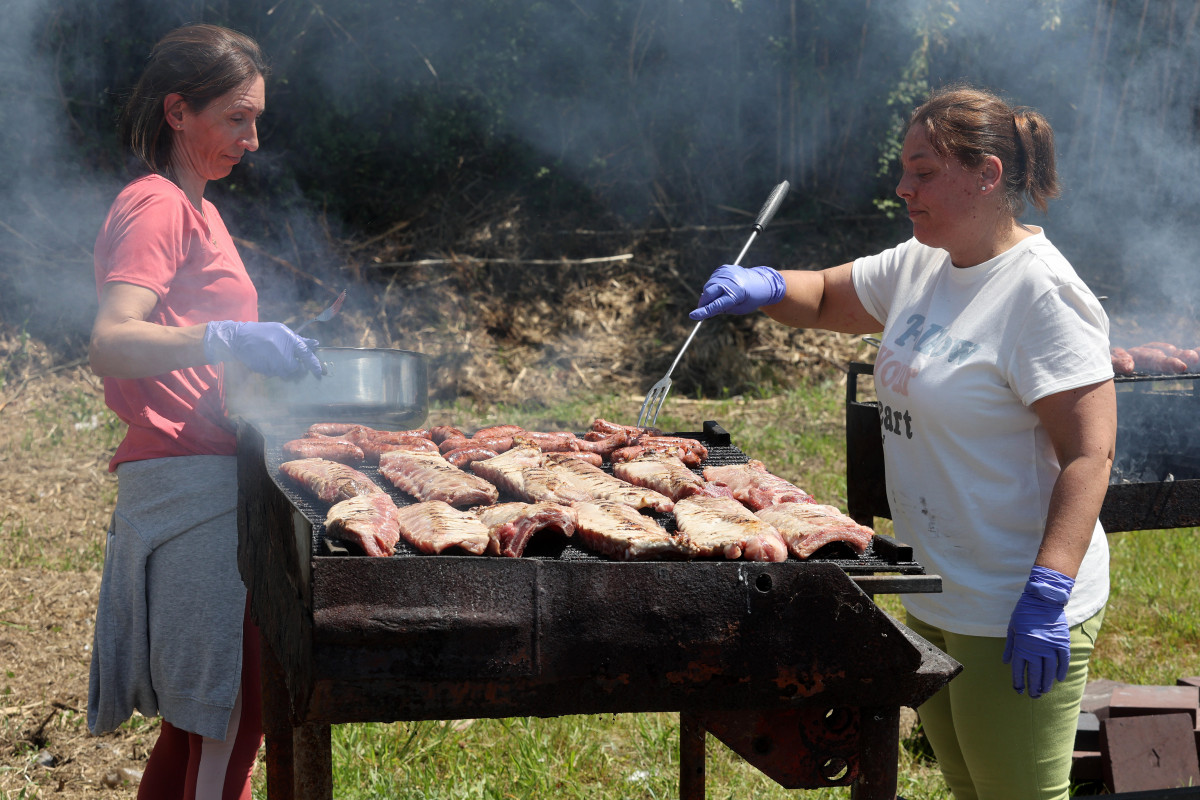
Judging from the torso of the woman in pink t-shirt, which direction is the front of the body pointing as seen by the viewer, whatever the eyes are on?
to the viewer's right

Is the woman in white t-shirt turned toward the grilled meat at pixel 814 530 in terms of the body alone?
yes

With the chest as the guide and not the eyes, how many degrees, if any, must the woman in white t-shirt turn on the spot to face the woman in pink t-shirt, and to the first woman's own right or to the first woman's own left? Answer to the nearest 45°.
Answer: approximately 45° to the first woman's own right

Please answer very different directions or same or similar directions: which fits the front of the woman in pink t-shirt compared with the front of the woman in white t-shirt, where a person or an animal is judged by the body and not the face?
very different directions

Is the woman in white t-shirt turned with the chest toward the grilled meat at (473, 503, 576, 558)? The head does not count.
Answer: yes

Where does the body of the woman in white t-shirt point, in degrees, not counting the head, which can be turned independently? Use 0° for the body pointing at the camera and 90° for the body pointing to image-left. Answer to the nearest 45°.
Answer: approximately 45°

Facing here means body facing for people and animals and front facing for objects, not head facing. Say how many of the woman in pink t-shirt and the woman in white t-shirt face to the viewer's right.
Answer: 1
